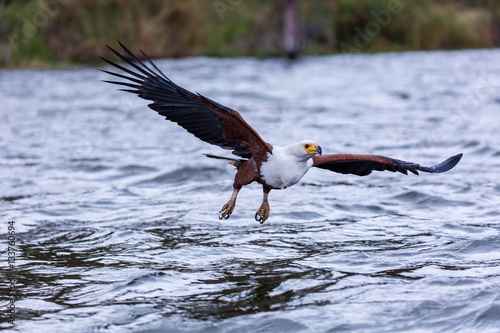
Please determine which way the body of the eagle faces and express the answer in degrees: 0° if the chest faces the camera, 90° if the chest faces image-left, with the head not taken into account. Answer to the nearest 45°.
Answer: approximately 315°
